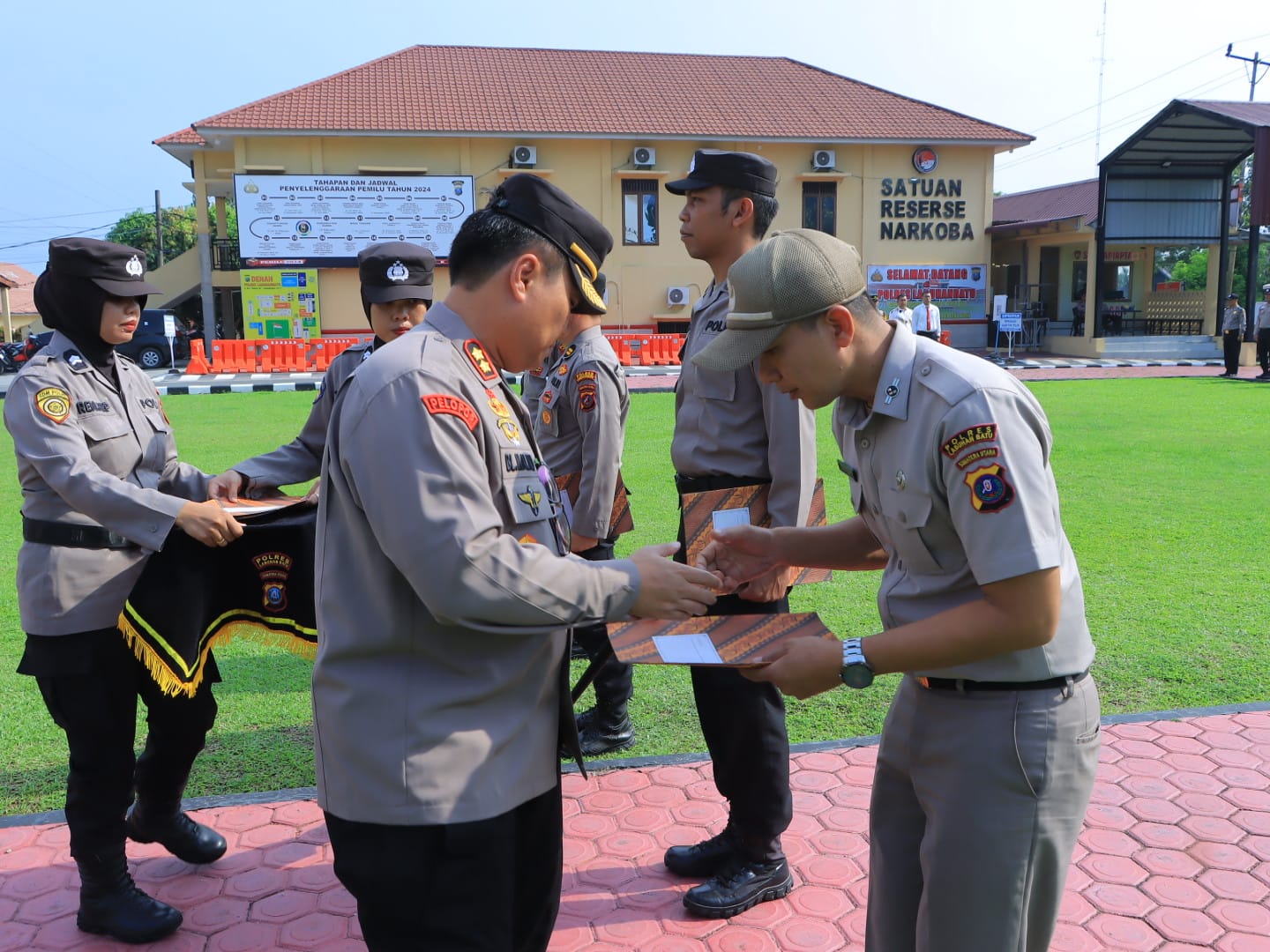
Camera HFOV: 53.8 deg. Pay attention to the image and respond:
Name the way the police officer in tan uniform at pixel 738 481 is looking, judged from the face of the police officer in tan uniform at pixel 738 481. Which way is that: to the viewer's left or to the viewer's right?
to the viewer's left

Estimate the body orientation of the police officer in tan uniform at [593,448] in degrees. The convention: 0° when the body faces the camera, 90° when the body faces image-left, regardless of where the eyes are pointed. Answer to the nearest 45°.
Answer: approximately 90°

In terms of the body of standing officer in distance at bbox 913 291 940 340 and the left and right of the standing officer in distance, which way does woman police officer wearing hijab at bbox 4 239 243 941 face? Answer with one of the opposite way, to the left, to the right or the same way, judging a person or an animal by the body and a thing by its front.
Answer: to the left

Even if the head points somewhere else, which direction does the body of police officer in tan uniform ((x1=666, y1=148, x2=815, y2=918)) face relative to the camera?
to the viewer's left

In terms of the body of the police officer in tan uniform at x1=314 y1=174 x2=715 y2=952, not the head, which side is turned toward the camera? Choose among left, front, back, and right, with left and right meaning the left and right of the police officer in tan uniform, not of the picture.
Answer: right

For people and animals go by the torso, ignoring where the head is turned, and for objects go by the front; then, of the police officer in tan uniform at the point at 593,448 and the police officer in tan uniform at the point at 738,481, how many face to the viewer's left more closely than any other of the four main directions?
2

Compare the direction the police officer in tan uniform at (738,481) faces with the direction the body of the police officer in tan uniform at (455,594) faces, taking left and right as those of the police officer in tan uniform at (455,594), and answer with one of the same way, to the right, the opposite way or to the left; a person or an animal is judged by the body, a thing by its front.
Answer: the opposite way
